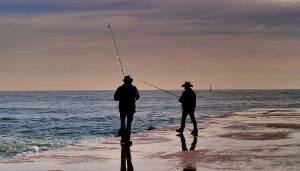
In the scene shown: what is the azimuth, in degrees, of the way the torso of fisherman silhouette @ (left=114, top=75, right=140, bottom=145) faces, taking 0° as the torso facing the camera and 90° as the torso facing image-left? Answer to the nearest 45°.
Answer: approximately 180°
